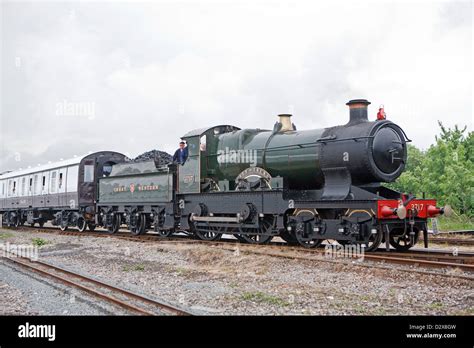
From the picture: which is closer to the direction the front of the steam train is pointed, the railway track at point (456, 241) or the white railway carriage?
the railway track

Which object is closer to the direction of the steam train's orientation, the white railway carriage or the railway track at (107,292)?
the railway track

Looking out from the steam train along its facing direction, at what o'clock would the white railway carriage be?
The white railway carriage is roughly at 6 o'clock from the steam train.

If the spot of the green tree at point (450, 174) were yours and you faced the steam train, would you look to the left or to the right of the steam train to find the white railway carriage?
right

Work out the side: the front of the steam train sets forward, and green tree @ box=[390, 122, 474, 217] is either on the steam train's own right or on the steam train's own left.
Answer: on the steam train's own left

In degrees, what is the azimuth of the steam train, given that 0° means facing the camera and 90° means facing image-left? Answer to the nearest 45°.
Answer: approximately 315°

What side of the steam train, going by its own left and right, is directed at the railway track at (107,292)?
right
